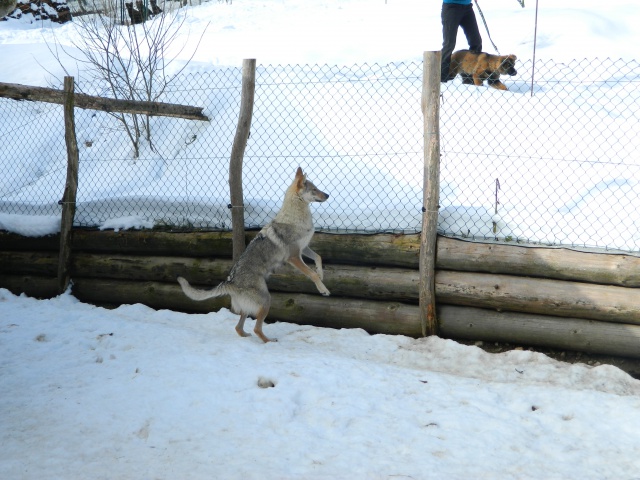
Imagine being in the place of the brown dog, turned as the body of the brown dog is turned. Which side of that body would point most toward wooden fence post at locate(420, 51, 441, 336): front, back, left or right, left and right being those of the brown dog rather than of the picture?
right

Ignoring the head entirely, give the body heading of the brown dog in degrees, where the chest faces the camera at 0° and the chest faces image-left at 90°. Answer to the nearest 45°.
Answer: approximately 270°

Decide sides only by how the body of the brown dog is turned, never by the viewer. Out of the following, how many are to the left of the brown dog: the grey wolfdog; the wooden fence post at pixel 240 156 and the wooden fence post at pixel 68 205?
0

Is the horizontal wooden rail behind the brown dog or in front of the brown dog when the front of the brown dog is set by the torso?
behind

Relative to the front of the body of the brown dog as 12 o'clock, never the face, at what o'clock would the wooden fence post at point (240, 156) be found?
The wooden fence post is roughly at 4 o'clock from the brown dog.

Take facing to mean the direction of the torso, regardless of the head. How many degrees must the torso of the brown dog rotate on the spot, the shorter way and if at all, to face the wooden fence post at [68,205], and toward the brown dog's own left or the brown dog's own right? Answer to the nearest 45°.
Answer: approximately 135° to the brown dog's own right

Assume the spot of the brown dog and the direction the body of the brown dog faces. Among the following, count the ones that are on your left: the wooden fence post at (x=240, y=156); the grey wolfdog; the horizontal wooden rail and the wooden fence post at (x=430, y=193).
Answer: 0

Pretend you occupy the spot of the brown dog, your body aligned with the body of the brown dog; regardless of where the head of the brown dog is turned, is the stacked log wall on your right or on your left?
on your right

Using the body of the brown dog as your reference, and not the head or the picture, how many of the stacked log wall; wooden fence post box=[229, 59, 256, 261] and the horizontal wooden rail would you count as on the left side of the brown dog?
0

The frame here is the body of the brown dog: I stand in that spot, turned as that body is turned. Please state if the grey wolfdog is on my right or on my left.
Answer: on my right
